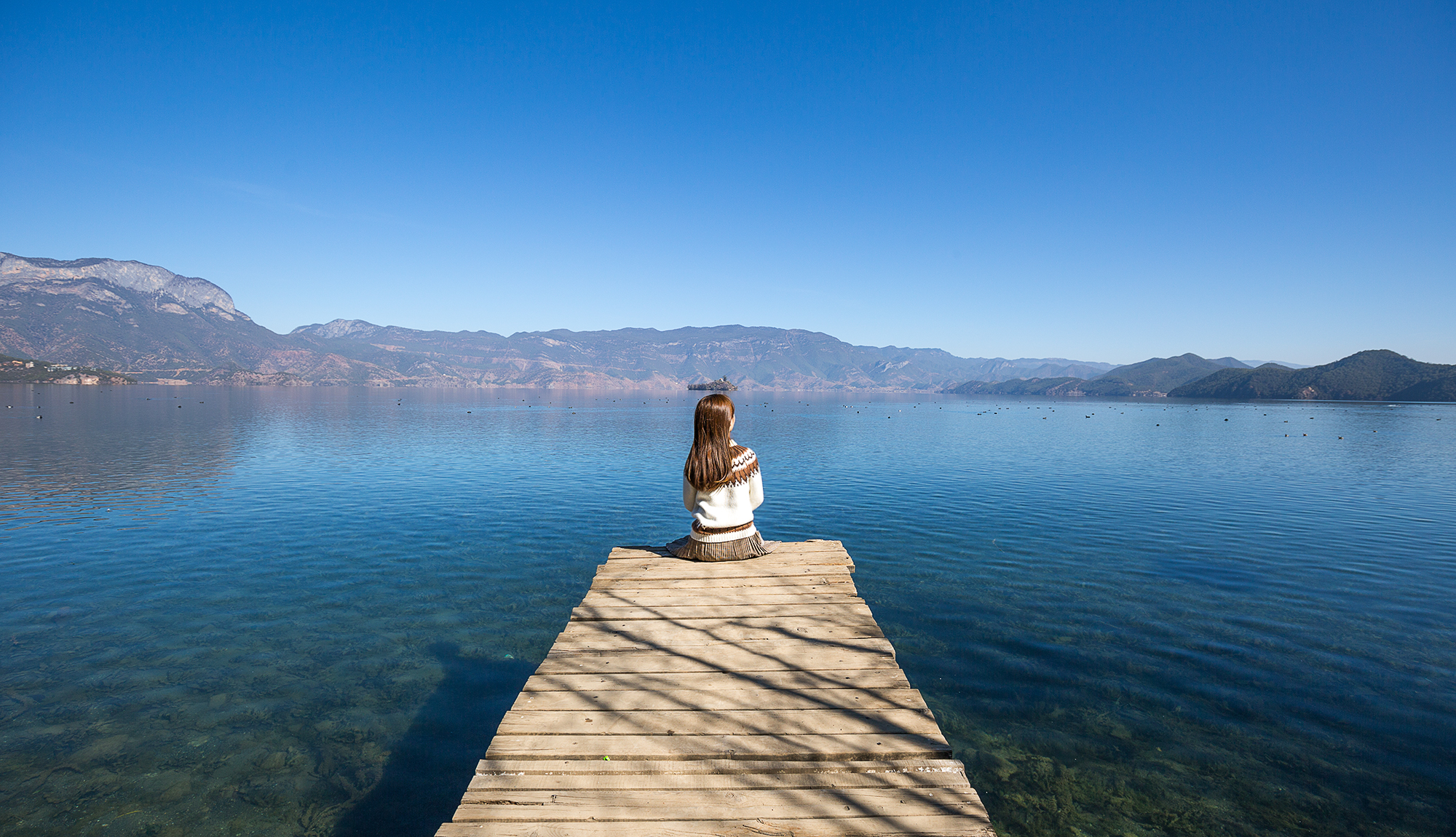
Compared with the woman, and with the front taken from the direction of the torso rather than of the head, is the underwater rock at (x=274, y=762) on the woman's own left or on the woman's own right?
on the woman's own left

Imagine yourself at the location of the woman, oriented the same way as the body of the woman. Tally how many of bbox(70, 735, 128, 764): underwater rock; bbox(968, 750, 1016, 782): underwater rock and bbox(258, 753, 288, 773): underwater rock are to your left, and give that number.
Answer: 2

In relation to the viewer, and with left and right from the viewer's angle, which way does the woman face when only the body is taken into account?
facing away from the viewer

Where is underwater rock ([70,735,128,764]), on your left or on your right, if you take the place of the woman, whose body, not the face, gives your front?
on your left
